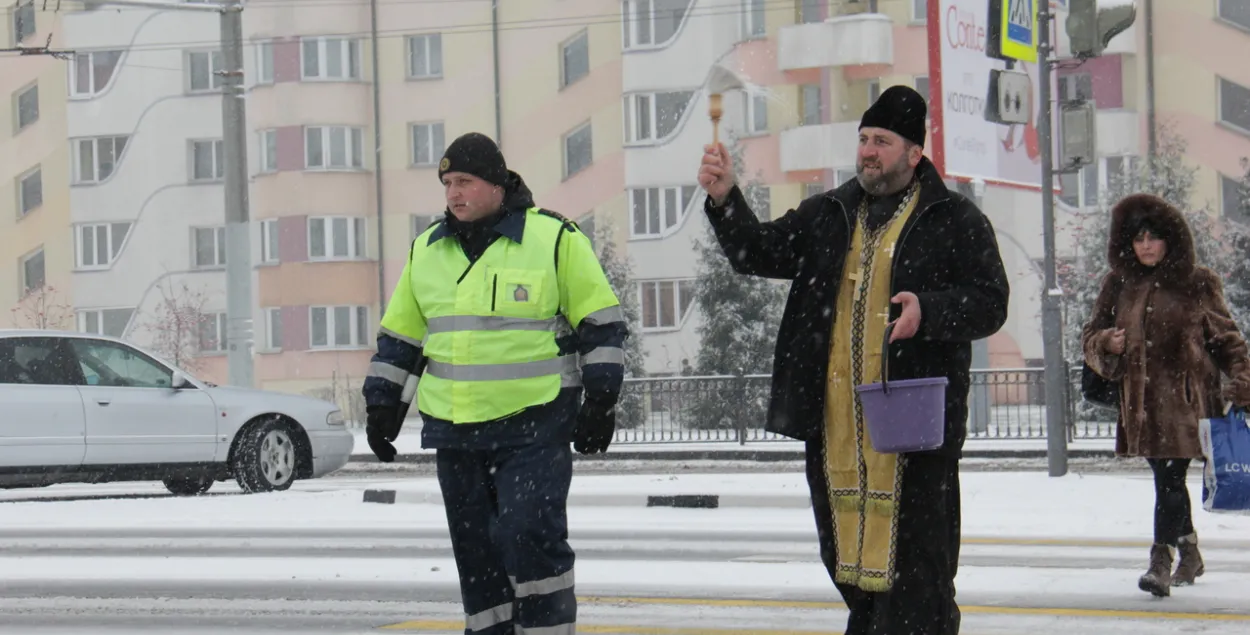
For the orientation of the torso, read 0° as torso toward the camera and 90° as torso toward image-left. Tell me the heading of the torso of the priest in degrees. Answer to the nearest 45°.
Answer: approximately 45°

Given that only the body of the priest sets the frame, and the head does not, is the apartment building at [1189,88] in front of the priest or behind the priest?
behind

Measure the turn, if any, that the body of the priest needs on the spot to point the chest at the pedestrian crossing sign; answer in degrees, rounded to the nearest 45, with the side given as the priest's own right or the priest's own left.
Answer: approximately 135° to the priest's own right

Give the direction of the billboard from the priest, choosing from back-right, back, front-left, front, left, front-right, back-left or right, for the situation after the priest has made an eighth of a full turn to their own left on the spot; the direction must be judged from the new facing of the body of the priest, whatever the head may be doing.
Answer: back

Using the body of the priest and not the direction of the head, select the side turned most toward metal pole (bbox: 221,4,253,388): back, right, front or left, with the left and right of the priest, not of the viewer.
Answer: right

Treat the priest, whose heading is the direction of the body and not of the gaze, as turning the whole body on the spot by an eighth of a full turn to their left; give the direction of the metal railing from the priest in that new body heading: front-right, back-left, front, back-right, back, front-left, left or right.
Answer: back

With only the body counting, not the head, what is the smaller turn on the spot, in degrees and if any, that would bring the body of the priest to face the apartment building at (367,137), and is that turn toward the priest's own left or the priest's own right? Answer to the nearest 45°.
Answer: approximately 135° to the priest's own right

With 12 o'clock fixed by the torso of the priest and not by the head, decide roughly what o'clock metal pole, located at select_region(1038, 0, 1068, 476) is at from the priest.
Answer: The metal pole is roughly at 5 o'clock from the priest.

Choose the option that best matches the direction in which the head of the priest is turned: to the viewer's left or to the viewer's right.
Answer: to the viewer's left
